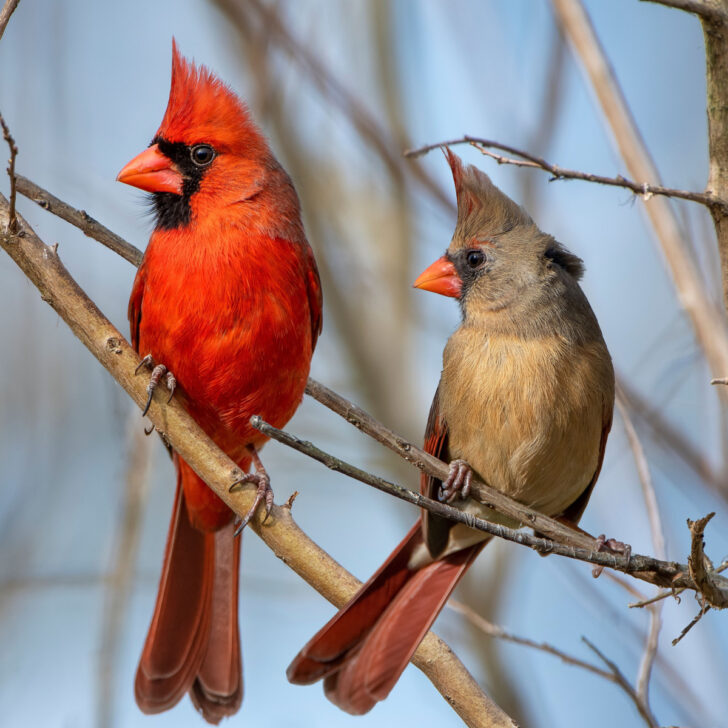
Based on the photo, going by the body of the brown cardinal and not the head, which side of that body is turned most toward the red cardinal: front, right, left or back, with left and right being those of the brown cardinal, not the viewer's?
right

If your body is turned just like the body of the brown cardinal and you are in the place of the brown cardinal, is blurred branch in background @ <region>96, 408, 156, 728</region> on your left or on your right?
on your right

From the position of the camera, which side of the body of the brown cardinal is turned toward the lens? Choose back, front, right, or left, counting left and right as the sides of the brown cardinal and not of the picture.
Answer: front
